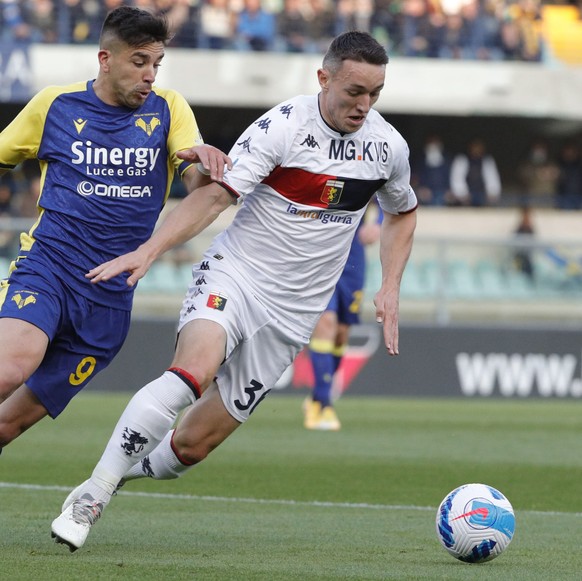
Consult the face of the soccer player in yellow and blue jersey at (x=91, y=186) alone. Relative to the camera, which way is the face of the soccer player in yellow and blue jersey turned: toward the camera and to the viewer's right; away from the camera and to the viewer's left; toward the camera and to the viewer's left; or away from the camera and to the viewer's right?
toward the camera and to the viewer's right

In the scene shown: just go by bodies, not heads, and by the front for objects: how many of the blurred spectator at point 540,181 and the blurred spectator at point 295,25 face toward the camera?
2

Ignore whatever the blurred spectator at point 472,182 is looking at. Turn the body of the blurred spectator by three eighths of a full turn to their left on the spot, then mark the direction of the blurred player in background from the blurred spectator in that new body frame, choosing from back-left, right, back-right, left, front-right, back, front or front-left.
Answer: back-right

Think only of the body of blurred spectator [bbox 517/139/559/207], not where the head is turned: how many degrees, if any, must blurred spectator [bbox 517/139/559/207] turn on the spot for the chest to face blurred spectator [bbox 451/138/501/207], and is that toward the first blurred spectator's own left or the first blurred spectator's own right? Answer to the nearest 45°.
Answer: approximately 45° to the first blurred spectator's own right

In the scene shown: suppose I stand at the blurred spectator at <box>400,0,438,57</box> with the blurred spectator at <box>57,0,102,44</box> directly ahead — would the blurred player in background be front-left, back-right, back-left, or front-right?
front-left

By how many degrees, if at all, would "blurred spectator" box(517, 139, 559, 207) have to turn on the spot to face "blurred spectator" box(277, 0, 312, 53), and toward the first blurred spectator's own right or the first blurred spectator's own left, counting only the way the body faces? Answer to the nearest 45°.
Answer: approximately 90° to the first blurred spectator's own right

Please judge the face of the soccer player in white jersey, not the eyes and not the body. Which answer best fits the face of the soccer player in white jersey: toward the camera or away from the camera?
toward the camera

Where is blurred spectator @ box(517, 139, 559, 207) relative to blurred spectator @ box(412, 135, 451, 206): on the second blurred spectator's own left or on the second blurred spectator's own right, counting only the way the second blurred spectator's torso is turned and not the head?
on the second blurred spectator's own left

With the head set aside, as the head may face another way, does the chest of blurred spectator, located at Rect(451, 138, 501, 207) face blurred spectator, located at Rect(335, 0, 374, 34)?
no

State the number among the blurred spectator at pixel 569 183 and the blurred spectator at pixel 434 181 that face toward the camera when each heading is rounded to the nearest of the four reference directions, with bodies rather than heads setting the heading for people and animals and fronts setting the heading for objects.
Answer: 2

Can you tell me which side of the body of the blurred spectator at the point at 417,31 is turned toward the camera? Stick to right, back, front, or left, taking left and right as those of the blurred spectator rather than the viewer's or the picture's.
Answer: front

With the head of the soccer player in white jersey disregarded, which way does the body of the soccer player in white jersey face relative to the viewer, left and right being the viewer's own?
facing the viewer and to the right of the viewer

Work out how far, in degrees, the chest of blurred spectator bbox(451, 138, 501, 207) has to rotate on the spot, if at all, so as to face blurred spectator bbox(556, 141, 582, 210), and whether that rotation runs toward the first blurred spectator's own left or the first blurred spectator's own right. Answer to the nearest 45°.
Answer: approximately 135° to the first blurred spectator's own left

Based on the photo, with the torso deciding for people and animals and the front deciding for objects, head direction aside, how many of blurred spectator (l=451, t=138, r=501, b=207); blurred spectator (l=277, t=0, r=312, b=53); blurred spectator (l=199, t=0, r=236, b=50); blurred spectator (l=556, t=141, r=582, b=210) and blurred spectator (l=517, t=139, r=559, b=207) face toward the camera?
5

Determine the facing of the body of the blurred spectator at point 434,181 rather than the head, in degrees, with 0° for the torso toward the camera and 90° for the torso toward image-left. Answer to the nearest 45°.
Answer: approximately 0°

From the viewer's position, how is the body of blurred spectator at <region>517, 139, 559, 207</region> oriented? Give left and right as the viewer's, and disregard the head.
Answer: facing the viewer

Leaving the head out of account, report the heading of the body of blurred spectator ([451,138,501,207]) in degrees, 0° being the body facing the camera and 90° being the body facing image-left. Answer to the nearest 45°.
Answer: approximately 0°

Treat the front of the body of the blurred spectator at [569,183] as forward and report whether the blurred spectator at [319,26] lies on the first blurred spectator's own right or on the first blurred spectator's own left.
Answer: on the first blurred spectator's own right

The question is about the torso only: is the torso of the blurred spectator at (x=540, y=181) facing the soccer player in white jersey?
yes

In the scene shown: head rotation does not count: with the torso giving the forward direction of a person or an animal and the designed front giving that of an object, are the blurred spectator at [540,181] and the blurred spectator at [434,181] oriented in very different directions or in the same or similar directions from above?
same or similar directions

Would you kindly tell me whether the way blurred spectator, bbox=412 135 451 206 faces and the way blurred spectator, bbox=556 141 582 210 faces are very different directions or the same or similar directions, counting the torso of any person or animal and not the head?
same or similar directions
